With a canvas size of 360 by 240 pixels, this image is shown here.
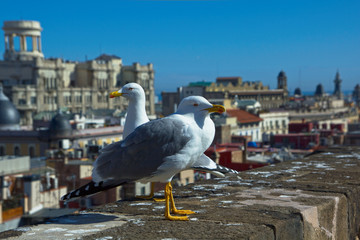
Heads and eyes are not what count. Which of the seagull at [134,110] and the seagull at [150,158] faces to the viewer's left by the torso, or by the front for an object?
the seagull at [134,110]

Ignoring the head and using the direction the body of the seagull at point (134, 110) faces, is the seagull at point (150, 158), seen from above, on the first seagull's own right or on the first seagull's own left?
on the first seagull's own left

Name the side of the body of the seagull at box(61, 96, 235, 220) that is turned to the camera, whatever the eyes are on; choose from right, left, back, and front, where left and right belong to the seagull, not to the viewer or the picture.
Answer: right

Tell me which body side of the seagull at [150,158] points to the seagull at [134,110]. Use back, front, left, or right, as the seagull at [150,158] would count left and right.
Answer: left

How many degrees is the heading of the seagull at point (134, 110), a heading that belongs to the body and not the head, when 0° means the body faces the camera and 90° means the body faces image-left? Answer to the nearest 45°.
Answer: approximately 90°

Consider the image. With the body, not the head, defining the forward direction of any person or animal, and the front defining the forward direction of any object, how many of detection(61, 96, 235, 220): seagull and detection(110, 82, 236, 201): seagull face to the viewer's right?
1

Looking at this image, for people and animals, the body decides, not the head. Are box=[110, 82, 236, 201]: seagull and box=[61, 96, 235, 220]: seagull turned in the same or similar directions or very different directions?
very different directions
